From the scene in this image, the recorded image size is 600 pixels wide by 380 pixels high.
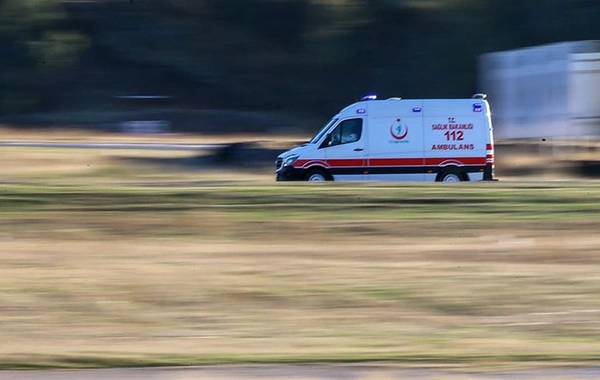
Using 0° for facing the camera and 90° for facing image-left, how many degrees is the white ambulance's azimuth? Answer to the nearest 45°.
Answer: approximately 90°

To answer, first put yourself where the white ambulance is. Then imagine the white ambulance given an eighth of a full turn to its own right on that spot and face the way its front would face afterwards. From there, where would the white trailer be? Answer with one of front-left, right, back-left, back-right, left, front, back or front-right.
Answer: right
